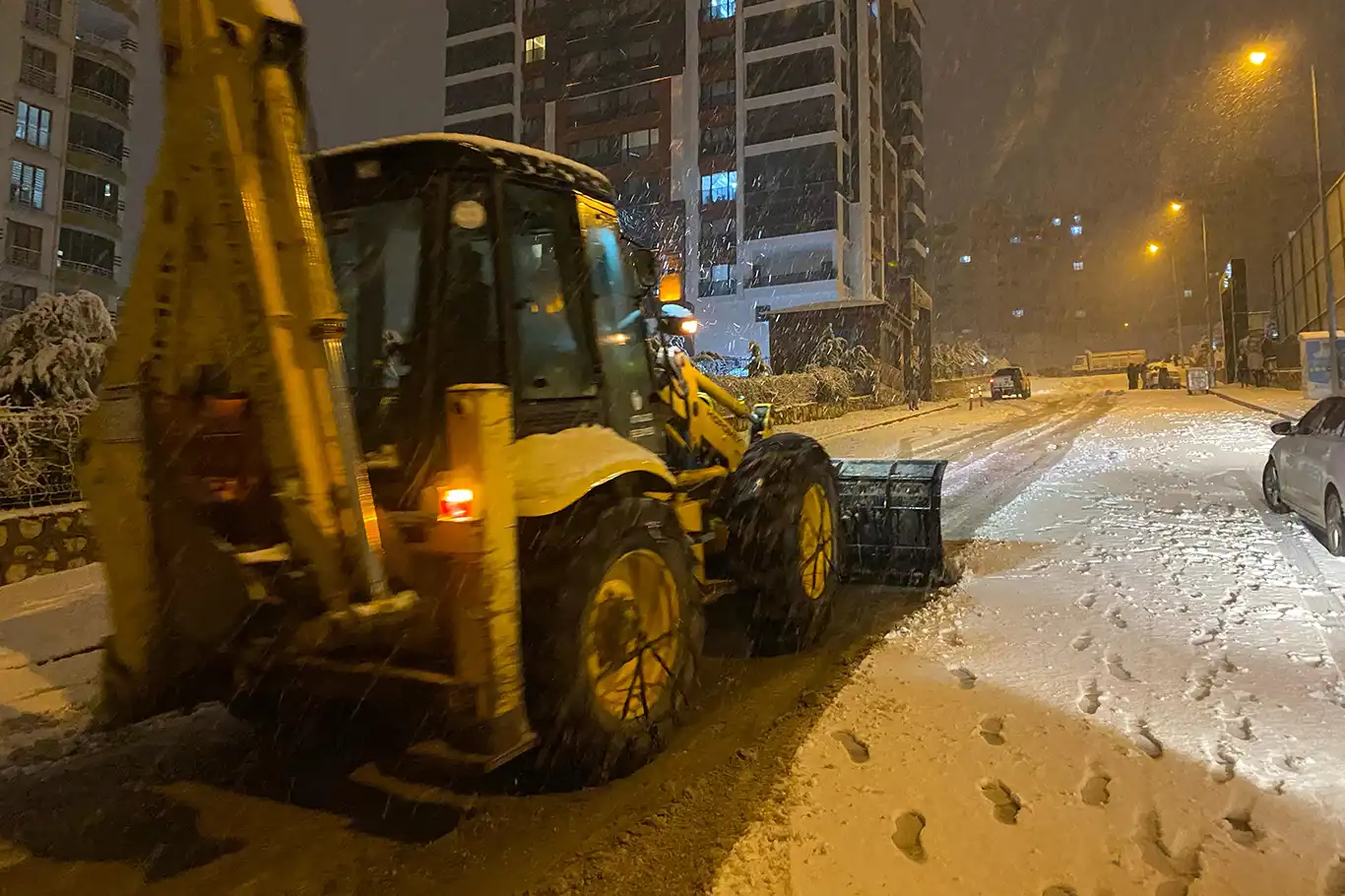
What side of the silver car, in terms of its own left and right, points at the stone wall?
left

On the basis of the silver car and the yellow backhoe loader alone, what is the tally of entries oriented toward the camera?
0

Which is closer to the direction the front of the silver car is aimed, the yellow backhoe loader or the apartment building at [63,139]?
the apartment building

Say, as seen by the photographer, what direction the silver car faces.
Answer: facing away from the viewer and to the left of the viewer

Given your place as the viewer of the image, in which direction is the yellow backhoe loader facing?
facing away from the viewer and to the right of the viewer

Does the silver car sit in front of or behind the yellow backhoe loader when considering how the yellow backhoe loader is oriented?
in front

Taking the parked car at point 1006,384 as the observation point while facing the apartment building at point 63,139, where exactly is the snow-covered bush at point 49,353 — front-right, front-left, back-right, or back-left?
front-left

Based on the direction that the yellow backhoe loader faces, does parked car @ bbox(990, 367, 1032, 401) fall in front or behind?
in front

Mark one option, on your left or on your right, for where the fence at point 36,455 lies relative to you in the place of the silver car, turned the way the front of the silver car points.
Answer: on your left

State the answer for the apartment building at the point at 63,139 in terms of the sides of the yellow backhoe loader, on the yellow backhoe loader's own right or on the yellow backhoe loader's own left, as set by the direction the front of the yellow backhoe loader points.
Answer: on the yellow backhoe loader's own left
